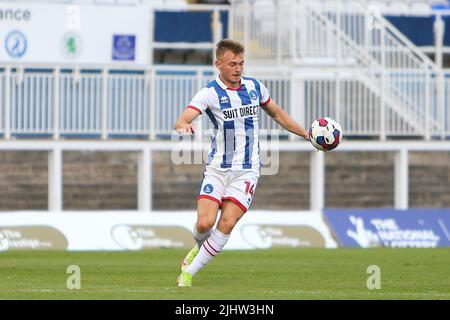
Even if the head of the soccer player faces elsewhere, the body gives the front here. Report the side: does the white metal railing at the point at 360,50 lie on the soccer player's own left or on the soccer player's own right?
on the soccer player's own left

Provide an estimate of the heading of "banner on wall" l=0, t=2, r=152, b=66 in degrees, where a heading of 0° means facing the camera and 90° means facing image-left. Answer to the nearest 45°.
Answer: approximately 0°

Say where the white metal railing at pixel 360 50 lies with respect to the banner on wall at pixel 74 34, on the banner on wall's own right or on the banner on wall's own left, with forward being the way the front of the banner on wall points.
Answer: on the banner on wall's own left

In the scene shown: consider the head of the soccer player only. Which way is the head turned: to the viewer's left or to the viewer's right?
to the viewer's right

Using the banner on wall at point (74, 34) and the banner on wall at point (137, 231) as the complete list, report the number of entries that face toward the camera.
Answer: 2

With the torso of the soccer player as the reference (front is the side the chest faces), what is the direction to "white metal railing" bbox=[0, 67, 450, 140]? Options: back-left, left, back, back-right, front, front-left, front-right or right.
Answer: back-left

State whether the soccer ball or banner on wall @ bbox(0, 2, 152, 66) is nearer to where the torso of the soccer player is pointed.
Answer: the soccer ball

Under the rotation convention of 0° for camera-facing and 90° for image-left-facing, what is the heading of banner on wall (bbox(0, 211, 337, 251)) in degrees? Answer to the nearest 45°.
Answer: approximately 0°

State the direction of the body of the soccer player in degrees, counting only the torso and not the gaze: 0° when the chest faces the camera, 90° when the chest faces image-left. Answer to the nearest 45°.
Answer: approximately 315°

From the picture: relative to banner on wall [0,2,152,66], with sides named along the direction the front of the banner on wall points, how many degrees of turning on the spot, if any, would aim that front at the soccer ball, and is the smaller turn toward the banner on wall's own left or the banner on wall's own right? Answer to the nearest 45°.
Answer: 0° — it already faces it

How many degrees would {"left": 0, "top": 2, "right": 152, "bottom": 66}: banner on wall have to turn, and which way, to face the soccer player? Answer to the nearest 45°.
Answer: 0° — it already faces them
